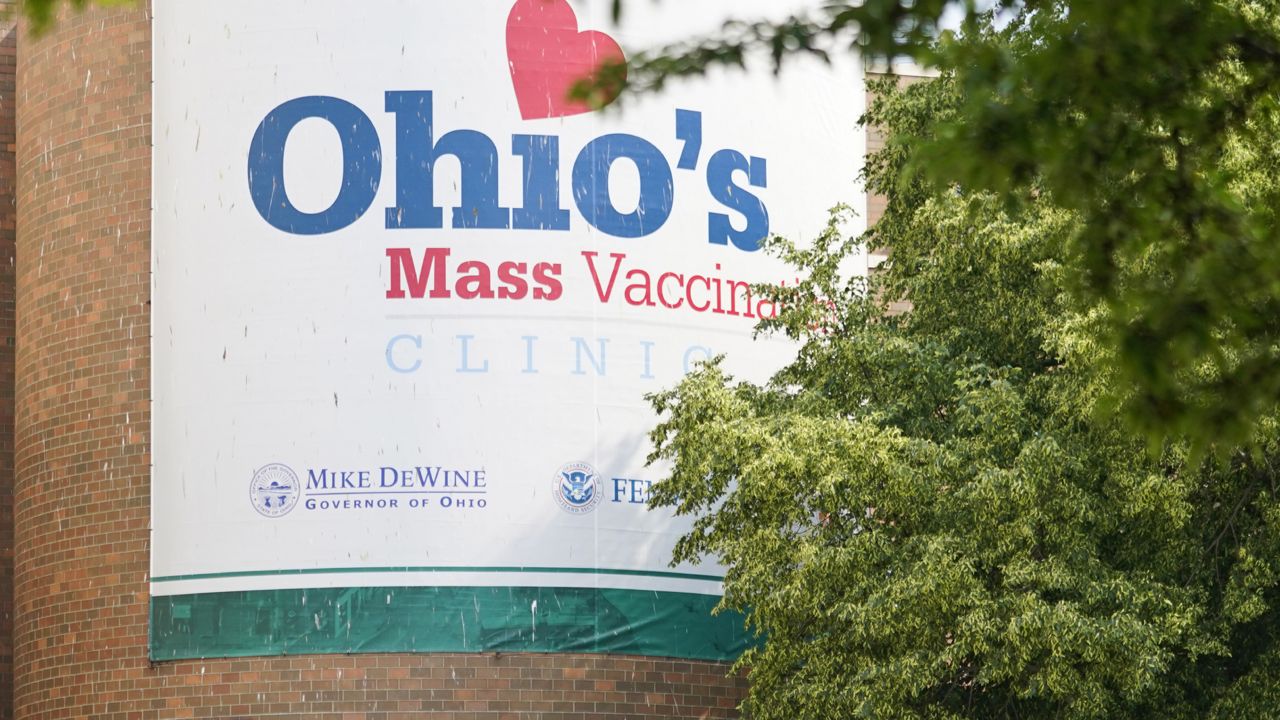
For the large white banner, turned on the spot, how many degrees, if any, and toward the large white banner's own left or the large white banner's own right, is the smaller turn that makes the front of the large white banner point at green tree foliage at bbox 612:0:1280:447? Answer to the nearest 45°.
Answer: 0° — it already faces it

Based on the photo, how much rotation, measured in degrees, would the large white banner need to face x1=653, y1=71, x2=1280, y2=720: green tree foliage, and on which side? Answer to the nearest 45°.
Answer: approximately 45° to its left

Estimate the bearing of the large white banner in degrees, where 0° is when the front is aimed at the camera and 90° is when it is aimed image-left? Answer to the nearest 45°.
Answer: approximately 0°
